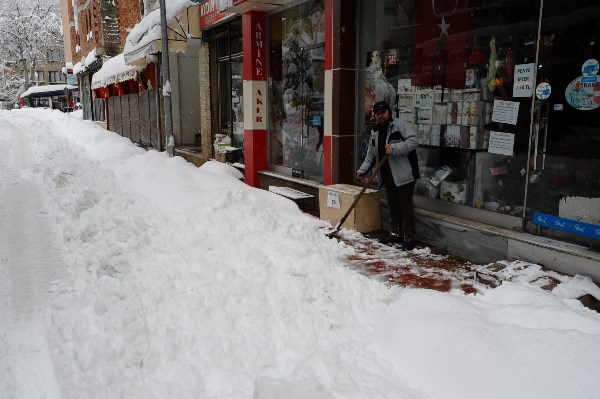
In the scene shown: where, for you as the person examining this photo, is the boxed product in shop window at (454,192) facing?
facing the viewer and to the left of the viewer

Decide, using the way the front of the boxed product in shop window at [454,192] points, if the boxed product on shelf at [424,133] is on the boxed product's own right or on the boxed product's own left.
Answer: on the boxed product's own right

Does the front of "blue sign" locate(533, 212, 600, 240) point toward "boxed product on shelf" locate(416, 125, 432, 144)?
no

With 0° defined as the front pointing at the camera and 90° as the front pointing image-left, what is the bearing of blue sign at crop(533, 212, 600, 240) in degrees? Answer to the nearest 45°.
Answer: approximately 45°

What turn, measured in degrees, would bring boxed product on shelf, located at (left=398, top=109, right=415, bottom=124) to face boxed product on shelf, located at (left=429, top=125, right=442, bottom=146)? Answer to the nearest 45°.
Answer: approximately 90° to its left

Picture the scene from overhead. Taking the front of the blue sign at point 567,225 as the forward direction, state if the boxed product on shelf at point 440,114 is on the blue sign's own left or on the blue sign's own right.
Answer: on the blue sign's own right

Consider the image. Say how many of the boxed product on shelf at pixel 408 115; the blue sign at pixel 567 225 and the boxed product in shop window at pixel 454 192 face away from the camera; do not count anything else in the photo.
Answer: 0

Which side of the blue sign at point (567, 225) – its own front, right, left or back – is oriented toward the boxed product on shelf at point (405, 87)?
right

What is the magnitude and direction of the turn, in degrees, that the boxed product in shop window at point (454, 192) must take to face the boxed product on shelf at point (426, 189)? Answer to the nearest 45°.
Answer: approximately 90° to its right

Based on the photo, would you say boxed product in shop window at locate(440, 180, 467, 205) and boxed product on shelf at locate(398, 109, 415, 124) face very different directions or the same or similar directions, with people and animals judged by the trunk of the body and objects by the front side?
same or similar directions

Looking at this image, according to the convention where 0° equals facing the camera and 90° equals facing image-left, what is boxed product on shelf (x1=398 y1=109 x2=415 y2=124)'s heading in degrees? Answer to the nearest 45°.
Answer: approximately 45°

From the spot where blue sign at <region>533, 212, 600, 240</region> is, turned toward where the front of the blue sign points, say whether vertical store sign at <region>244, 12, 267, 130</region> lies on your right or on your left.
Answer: on your right

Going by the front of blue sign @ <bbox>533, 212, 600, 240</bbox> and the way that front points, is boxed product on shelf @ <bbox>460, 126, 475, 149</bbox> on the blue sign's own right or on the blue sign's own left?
on the blue sign's own right

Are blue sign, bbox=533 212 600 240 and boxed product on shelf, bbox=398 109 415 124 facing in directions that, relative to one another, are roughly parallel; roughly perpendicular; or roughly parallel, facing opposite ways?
roughly parallel

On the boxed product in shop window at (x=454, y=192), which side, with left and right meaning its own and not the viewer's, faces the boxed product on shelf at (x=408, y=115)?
right

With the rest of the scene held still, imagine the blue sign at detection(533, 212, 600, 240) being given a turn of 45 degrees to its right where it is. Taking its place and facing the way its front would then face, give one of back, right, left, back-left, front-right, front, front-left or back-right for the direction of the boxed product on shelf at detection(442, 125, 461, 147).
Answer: front-right

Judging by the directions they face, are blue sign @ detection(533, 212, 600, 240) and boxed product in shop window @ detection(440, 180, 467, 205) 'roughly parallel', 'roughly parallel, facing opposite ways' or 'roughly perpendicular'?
roughly parallel

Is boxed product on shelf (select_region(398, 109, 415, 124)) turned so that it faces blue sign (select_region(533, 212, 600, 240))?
no

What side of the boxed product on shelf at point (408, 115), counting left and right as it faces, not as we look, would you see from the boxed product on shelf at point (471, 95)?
left
